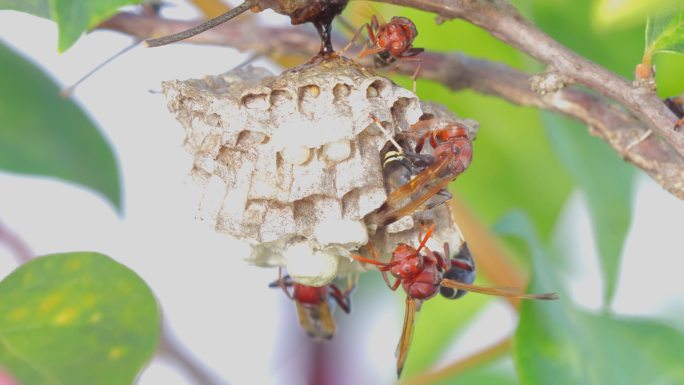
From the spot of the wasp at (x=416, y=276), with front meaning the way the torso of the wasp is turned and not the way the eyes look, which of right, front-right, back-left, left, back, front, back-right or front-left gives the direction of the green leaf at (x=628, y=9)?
back

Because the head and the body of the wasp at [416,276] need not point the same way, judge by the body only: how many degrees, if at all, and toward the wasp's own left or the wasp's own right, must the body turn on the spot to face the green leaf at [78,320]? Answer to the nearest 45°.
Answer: approximately 45° to the wasp's own right

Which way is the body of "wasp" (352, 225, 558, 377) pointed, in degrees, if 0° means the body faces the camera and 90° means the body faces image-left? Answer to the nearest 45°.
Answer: approximately 45°

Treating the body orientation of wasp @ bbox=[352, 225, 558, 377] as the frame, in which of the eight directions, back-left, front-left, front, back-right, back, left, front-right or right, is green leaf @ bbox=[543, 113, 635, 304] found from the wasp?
back
